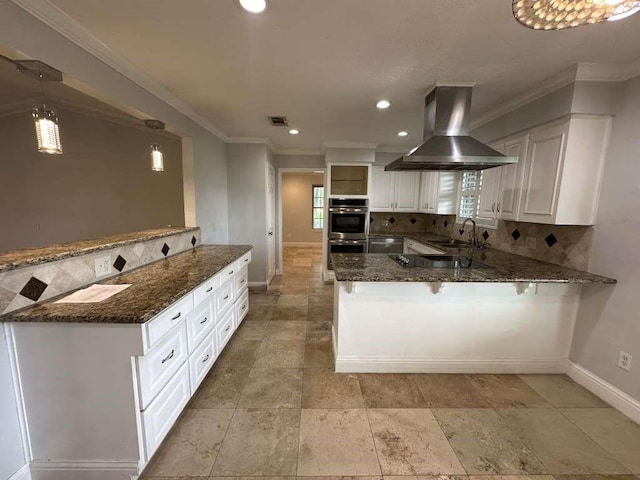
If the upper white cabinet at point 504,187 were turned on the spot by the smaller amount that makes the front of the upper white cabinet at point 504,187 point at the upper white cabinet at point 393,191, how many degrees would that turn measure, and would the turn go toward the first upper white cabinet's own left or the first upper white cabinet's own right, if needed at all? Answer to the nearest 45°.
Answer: approximately 90° to the first upper white cabinet's own right

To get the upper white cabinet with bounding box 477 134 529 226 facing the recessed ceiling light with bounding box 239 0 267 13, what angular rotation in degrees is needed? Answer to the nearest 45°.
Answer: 0° — it already faces it

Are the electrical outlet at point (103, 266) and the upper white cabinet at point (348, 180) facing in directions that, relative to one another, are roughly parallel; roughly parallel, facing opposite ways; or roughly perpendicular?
roughly perpendicular

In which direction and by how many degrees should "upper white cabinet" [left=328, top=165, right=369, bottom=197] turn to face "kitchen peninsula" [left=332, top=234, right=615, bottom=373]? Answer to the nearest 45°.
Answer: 0° — it already faces it

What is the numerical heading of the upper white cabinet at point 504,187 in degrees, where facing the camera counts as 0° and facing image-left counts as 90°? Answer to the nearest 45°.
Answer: approximately 45°

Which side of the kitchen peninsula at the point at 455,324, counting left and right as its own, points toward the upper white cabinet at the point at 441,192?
back

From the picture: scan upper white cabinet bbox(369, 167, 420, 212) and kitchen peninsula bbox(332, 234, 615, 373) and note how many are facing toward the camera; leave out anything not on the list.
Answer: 2

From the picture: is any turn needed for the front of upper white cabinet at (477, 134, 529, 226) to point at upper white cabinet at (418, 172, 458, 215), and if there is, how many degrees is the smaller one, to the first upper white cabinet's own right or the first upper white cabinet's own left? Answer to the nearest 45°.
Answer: approximately 90° to the first upper white cabinet's own right

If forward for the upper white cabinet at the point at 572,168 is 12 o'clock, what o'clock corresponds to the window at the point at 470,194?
The window is roughly at 3 o'clock from the upper white cabinet.

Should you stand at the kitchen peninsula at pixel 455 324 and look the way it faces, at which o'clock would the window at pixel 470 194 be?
The window is roughly at 6 o'clock from the kitchen peninsula.

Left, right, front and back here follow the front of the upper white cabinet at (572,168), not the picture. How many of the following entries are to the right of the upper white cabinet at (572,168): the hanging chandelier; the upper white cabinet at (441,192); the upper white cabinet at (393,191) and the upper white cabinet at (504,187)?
3

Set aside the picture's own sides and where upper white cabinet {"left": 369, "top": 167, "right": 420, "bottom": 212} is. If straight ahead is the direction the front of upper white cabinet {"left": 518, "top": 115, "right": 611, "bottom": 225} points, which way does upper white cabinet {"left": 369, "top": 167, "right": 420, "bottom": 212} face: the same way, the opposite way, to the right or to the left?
to the left

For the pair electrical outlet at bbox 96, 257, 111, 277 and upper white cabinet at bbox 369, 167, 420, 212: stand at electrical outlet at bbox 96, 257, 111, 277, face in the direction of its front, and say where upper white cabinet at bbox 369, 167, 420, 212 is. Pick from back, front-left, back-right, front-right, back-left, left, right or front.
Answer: front-left

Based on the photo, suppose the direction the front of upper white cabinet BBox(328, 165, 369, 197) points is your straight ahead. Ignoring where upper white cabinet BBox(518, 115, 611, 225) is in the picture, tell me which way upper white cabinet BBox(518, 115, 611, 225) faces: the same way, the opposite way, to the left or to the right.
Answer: to the right

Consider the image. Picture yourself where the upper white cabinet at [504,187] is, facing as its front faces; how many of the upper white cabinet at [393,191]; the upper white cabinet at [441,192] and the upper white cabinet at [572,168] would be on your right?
2

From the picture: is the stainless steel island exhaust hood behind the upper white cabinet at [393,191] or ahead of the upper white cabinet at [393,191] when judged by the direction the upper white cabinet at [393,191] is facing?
ahead
